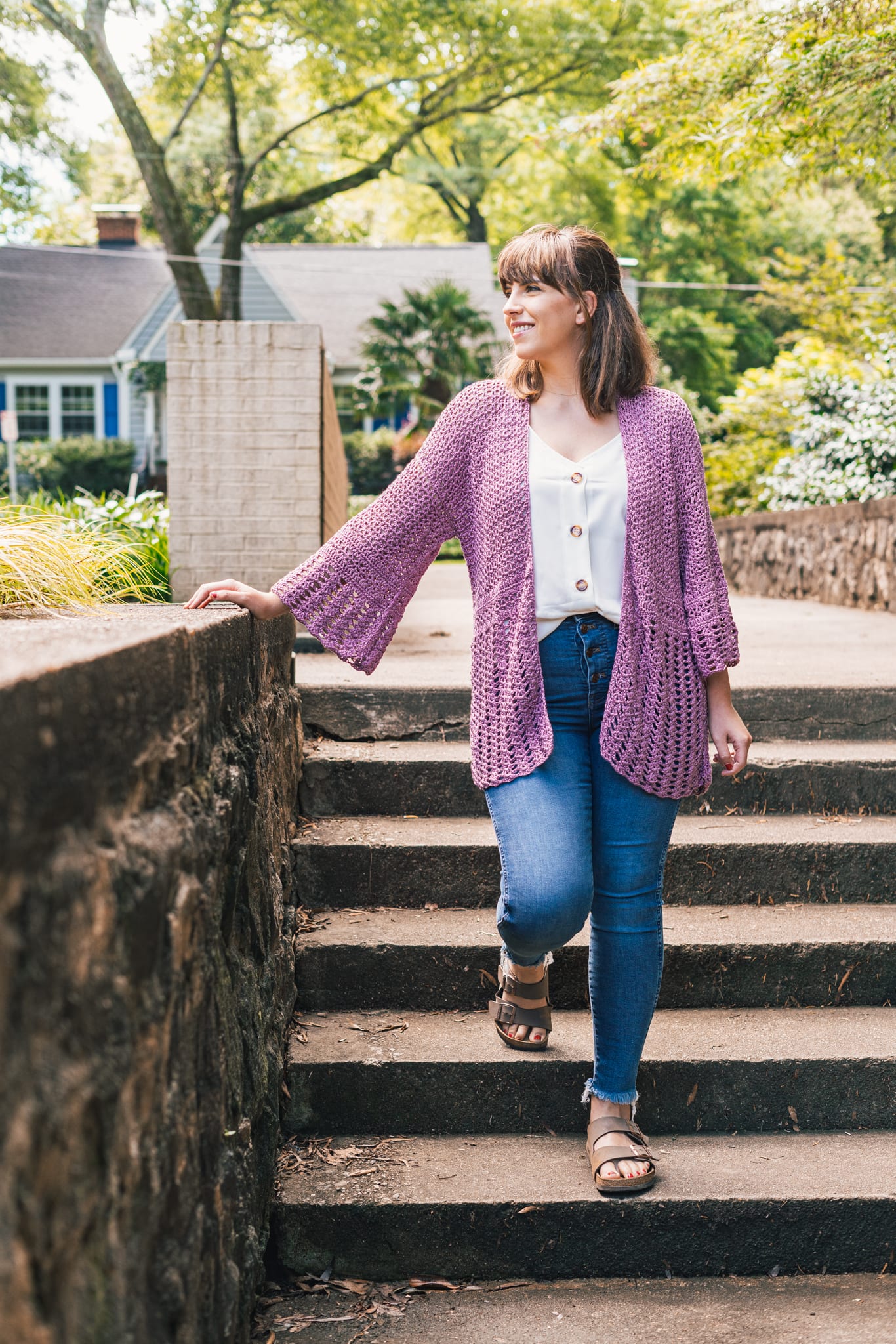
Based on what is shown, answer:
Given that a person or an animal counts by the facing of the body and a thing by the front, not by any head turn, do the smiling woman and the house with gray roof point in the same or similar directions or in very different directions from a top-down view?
same or similar directions

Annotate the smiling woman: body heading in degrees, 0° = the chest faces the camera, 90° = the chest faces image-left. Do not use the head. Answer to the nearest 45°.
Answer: approximately 0°

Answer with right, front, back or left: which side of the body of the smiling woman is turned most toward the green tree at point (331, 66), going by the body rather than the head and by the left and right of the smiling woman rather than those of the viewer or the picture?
back

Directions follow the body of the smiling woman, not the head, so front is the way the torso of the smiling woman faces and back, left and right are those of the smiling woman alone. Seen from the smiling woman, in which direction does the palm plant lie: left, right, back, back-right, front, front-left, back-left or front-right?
back

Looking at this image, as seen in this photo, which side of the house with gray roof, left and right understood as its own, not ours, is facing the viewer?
front

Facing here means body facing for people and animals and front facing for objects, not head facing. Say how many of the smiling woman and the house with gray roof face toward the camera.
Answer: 2

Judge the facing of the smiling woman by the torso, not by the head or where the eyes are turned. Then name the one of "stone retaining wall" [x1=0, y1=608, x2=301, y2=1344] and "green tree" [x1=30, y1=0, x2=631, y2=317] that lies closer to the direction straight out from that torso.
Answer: the stone retaining wall

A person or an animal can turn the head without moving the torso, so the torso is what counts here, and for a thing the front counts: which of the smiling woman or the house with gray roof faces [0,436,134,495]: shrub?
the house with gray roof

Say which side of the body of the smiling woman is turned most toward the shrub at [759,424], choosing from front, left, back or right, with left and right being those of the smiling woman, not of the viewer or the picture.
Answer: back

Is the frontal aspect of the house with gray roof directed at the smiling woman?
yes

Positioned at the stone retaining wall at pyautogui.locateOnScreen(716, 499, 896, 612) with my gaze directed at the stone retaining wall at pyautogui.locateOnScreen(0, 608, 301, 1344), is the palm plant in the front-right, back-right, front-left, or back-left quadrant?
back-right

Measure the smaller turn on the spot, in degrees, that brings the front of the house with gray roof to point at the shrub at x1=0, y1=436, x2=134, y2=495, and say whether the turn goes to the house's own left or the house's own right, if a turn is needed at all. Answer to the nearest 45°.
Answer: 0° — it already faces it

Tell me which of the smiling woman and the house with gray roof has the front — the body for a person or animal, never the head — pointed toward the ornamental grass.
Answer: the house with gray roof

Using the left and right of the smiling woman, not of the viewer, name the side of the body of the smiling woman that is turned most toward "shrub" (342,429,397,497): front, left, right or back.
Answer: back
